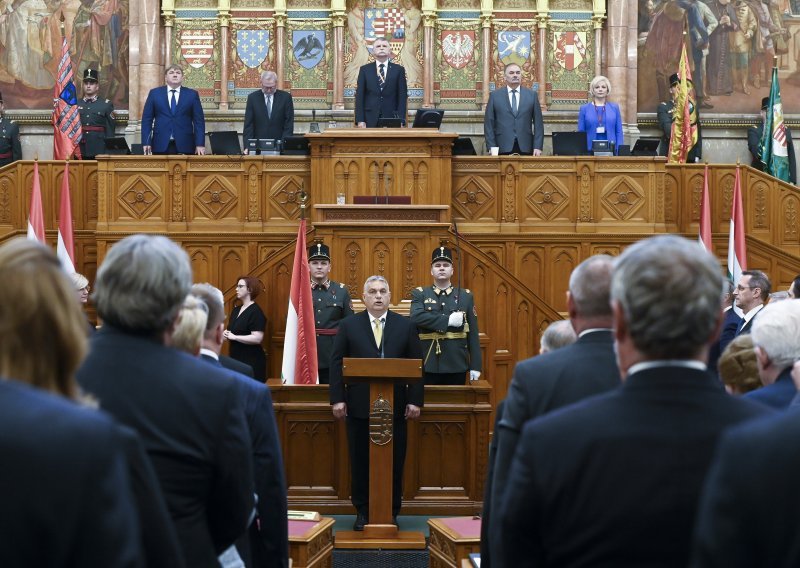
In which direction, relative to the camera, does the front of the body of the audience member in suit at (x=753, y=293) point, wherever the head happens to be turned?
to the viewer's left

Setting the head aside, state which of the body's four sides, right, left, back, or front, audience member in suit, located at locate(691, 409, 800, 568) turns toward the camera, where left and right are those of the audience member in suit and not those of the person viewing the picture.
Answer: back

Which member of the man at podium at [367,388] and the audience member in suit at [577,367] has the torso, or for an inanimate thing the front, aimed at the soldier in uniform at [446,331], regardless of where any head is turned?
the audience member in suit

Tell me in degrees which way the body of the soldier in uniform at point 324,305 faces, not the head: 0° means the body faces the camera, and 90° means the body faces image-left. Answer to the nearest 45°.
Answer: approximately 0°

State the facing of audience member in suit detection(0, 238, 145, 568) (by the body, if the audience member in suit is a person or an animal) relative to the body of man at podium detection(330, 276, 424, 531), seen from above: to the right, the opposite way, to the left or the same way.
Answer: the opposite way

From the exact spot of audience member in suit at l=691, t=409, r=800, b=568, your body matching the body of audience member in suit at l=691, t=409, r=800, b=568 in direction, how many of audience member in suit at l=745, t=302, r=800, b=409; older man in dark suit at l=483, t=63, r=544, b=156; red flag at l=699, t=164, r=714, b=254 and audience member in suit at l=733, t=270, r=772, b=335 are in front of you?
4

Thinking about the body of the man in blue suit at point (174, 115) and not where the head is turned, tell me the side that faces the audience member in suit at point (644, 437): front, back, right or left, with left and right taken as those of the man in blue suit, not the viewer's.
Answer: front

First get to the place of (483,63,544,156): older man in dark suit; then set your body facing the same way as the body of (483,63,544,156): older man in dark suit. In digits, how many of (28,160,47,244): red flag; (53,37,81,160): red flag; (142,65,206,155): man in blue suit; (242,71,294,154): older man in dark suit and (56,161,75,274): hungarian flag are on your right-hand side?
5

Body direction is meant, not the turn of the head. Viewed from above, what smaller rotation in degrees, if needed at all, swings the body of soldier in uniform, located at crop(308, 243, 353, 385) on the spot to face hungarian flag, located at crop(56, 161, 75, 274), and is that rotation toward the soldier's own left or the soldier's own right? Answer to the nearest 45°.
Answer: approximately 135° to the soldier's own right

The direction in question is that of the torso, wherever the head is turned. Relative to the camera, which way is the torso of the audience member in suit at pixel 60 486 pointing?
away from the camera

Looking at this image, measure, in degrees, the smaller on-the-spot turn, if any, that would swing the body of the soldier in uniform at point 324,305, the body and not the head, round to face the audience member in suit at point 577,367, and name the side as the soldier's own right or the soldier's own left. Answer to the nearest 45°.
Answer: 0° — they already face them

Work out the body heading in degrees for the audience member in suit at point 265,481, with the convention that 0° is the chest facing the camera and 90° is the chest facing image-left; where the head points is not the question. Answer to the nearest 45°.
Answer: approximately 180°

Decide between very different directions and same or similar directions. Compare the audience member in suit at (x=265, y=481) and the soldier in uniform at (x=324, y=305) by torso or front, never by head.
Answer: very different directions

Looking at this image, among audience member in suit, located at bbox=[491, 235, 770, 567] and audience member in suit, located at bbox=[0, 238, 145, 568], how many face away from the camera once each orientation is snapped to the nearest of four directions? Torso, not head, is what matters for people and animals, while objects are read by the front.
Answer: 2
